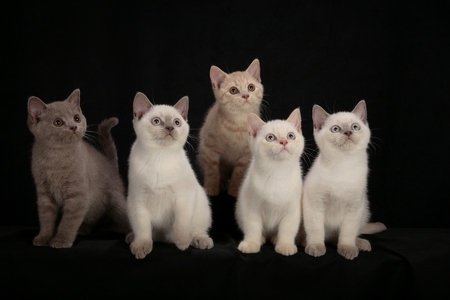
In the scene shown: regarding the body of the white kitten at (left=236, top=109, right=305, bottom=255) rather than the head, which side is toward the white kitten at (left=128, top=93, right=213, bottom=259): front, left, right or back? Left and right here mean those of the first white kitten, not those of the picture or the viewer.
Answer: right

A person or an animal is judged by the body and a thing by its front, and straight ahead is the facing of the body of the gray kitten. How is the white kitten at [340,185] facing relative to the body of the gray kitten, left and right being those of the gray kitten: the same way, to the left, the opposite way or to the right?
the same way

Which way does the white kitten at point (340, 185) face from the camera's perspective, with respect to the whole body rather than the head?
toward the camera

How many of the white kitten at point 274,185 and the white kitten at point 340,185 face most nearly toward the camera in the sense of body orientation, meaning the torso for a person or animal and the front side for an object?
2

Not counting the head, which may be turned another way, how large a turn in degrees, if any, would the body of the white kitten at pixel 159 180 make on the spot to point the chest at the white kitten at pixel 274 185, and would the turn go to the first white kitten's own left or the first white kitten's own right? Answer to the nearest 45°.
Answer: approximately 90° to the first white kitten's own left

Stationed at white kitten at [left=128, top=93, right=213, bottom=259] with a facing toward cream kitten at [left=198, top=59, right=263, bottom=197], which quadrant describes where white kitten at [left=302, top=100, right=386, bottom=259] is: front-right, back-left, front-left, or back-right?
front-right

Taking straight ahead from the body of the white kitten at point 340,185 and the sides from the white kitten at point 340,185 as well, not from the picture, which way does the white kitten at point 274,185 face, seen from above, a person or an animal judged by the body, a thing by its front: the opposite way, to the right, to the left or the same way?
the same way

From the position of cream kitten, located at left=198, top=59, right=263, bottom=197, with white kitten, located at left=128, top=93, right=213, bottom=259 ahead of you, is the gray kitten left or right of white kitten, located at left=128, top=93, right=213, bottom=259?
right

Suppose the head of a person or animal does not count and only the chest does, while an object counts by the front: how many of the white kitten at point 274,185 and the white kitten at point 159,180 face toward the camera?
2

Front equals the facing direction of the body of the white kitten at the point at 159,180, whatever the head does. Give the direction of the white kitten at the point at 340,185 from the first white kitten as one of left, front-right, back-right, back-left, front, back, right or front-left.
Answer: left

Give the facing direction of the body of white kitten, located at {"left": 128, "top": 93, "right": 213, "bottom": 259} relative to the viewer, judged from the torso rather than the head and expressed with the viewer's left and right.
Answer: facing the viewer

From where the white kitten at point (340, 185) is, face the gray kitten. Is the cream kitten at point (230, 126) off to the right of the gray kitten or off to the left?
right

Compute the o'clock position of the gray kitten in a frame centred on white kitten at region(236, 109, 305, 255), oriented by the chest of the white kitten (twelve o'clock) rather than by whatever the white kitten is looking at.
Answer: The gray kitten is roughly at 3 o'clock from the white kitten.

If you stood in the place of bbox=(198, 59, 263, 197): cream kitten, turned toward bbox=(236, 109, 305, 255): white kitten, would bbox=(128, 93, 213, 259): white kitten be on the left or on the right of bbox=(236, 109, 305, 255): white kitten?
right

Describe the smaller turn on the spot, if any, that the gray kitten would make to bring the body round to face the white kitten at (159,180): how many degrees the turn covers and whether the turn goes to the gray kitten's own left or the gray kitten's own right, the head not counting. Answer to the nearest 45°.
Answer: approximately 90° to the gray kitten's own left

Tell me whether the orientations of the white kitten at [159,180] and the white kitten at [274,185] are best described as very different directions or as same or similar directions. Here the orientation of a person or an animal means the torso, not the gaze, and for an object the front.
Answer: same or similar directions
